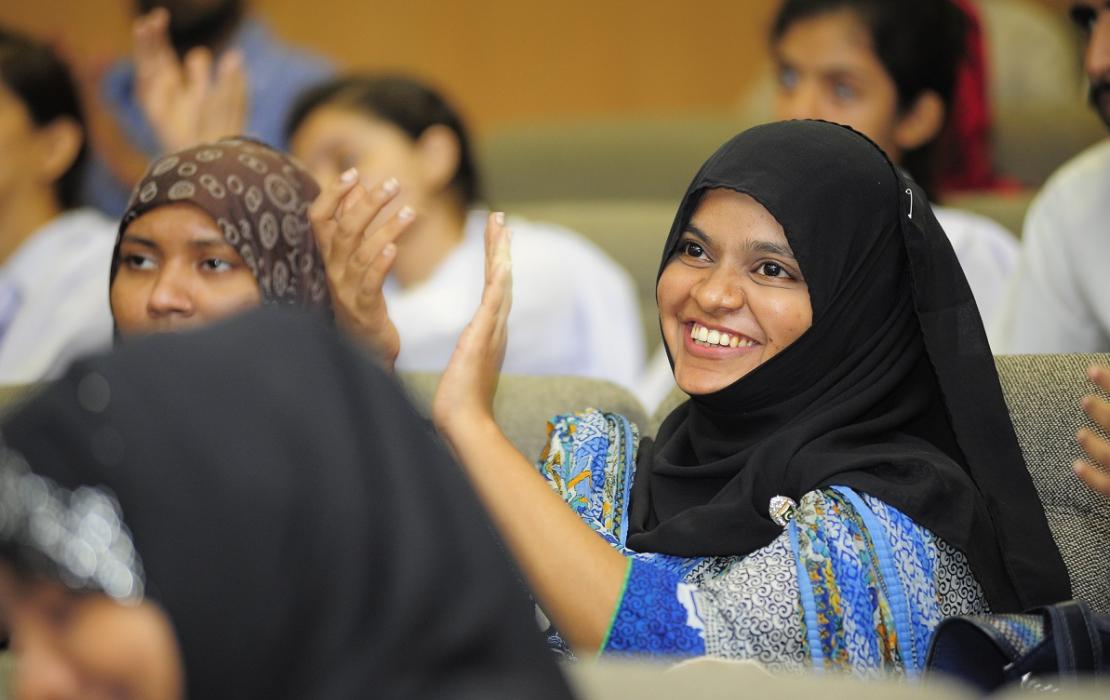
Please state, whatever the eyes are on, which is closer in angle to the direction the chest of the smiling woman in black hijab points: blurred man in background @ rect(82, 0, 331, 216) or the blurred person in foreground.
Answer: the blurred person in foreground

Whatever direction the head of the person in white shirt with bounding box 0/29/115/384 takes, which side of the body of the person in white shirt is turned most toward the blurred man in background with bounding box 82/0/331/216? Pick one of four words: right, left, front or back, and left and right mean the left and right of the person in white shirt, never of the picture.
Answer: back

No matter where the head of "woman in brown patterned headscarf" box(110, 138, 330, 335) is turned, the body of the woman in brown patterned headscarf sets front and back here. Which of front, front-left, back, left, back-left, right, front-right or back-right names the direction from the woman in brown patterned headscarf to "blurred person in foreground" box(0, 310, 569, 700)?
front-left

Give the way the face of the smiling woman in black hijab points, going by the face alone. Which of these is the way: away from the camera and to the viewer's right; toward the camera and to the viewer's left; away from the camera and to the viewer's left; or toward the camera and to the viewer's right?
toward the camera and to the viewer's left

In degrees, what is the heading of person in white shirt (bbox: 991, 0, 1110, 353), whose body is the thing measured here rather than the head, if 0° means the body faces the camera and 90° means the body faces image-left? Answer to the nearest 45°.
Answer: approximately 45°

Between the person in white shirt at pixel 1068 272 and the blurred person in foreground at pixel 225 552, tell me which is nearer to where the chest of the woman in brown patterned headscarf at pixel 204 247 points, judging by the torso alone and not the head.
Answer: the blurred person in foreground

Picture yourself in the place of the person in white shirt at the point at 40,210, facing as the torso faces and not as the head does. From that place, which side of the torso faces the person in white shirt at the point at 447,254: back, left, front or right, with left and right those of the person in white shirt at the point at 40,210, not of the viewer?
left

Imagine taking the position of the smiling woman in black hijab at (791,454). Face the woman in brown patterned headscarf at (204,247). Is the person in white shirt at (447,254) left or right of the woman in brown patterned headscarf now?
right

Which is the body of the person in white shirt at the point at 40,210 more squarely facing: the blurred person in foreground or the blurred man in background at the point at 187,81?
the blurred person in foreground
